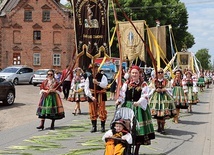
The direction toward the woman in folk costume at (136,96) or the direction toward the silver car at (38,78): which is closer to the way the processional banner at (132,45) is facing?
the woman in folk costume

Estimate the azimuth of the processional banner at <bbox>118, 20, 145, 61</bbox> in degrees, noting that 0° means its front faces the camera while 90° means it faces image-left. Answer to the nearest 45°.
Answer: approximately 0°

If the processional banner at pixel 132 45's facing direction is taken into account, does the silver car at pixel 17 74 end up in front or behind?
behind

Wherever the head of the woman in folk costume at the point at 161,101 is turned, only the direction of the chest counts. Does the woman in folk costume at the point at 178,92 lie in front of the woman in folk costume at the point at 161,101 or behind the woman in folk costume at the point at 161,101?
behind

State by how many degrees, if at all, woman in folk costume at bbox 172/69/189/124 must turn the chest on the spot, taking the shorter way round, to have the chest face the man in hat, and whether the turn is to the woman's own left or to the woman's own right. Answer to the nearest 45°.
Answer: approximately 45° to the woman's own right

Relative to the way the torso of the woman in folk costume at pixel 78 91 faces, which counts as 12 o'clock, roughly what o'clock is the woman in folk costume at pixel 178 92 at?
the woman in folk costume at pixel 178 92 is roughly at 10 o'clock from the woman in folk costume at pixel 78 91.
